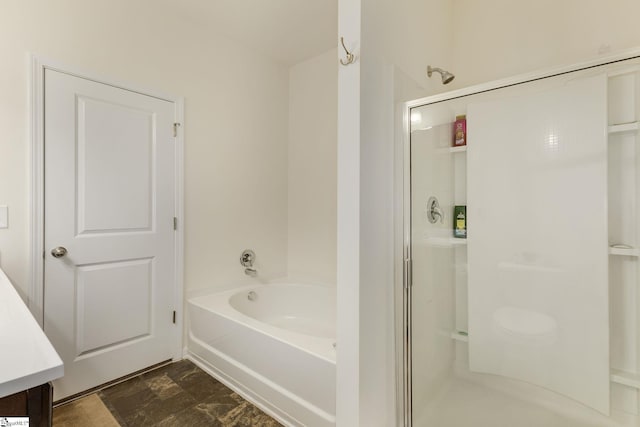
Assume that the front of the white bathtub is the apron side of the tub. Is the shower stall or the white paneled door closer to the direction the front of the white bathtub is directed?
the white paneled door

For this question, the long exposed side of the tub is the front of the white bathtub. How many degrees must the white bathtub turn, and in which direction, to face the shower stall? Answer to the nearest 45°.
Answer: approximately 90° to its left

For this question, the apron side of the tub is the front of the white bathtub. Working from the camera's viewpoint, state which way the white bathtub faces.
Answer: facing the viewer and to the left of the viewer

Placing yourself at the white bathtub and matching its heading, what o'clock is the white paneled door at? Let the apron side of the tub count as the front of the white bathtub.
The white paneled door is roughly at 2 o'clock from the white bathtub.

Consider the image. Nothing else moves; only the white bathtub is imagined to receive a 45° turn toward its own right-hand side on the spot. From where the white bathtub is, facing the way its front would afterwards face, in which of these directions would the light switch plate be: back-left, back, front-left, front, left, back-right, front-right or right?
front

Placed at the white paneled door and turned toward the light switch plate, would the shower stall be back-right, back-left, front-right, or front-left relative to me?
back-left
